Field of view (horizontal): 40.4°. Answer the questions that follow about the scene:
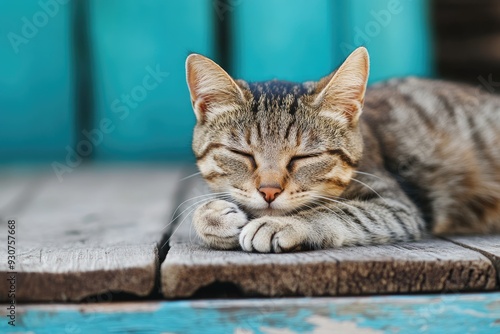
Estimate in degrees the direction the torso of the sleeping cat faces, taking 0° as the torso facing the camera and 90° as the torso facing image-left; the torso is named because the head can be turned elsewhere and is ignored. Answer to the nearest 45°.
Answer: approximately 45°
